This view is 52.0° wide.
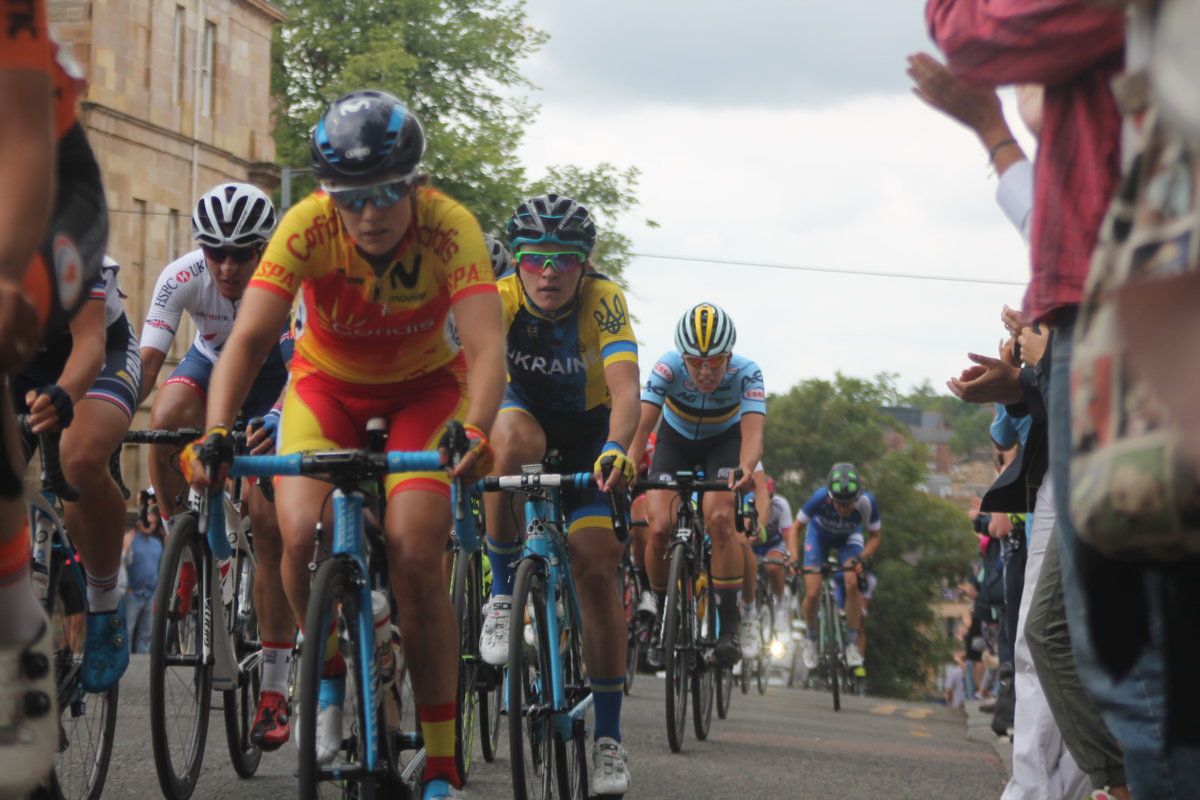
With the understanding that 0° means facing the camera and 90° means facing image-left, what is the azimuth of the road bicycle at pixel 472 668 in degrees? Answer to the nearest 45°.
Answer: approximately 0°

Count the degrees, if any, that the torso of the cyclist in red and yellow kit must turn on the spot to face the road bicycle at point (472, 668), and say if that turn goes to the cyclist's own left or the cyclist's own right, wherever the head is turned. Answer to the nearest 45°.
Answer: approximately 180°

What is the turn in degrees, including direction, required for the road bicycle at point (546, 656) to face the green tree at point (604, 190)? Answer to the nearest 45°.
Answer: approximately 180°

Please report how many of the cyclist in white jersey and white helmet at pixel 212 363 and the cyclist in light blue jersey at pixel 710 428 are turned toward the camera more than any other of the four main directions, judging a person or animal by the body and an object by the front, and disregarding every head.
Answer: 2
